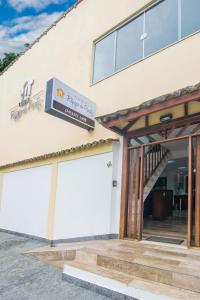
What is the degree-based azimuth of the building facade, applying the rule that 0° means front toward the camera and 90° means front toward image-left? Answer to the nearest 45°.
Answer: approximately 45°
